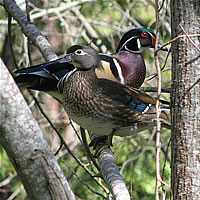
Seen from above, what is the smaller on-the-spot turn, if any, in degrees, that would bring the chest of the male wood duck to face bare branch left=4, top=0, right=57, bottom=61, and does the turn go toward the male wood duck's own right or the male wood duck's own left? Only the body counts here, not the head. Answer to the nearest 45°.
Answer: approximately 180°

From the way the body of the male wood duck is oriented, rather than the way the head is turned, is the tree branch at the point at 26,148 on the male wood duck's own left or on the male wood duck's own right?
on the male wood duck's own right

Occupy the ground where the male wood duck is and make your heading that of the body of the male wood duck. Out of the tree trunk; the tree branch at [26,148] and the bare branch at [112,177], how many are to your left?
0

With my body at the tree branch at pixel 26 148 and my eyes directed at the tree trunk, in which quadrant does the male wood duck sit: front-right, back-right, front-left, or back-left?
front-left

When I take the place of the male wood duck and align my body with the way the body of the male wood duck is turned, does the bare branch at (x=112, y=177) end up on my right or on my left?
on my right

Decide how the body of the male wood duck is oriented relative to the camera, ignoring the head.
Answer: to the viewer's right
